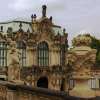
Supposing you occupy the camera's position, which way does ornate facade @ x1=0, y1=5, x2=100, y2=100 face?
facing the viewer

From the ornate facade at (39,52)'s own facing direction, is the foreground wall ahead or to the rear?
ahead
